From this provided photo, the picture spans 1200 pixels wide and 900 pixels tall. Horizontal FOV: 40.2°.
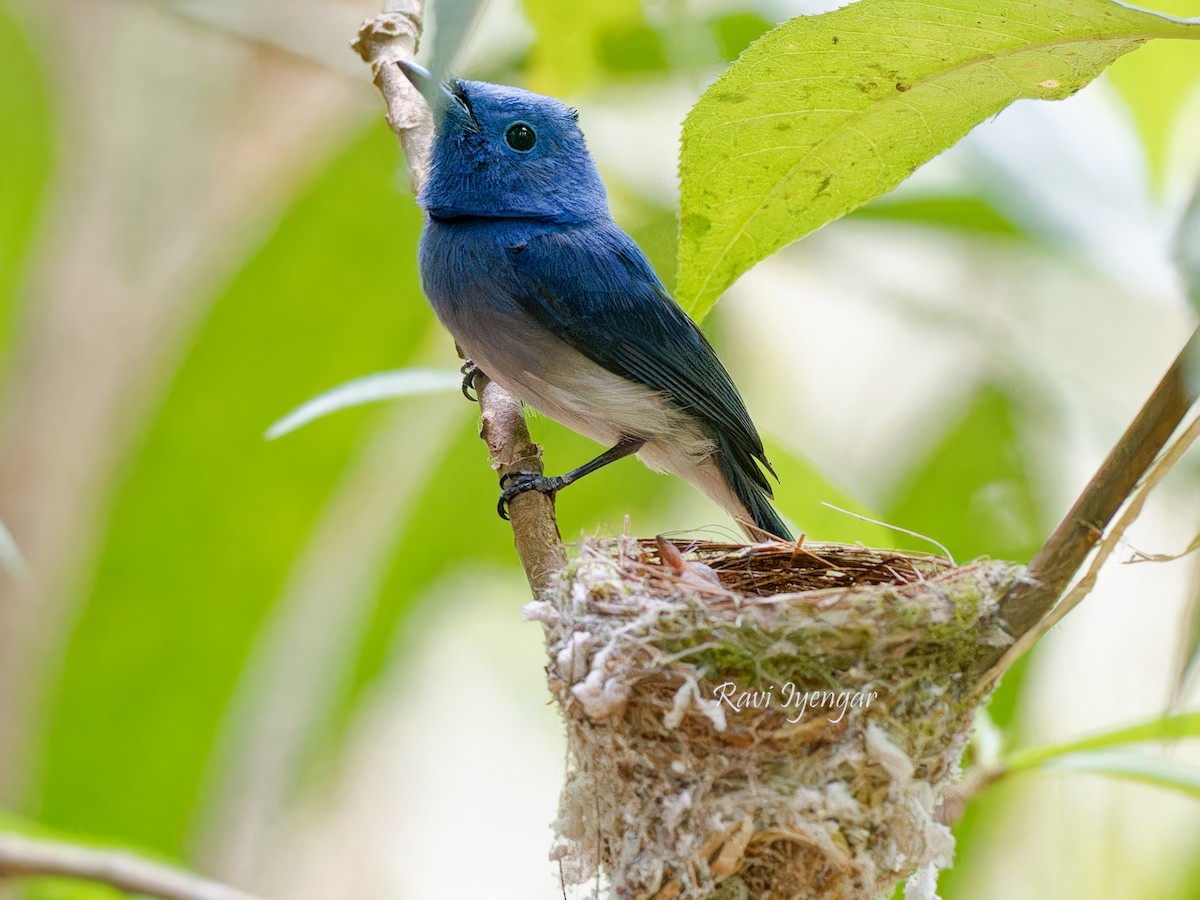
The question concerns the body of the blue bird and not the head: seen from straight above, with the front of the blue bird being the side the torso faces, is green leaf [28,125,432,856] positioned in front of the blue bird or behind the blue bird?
in front

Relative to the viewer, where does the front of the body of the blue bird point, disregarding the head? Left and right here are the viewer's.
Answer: facing to the left of the viewer

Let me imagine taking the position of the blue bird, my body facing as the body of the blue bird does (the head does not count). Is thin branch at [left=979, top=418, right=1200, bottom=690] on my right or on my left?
on my left

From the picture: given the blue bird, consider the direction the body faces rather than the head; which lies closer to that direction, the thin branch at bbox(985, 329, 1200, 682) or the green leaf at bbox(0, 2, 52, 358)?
the green leaf

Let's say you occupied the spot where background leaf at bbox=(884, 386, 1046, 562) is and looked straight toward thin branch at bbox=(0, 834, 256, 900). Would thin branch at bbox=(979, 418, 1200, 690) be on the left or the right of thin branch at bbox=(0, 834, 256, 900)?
left

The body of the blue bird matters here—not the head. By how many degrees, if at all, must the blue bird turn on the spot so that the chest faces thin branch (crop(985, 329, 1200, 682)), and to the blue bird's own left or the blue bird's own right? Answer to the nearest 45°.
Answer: approximately 135° to the blue bird's own left

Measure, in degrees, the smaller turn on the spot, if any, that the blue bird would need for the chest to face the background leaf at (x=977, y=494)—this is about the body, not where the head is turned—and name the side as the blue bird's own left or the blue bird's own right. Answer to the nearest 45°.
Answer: approximately 135° to the blue bird's own right
